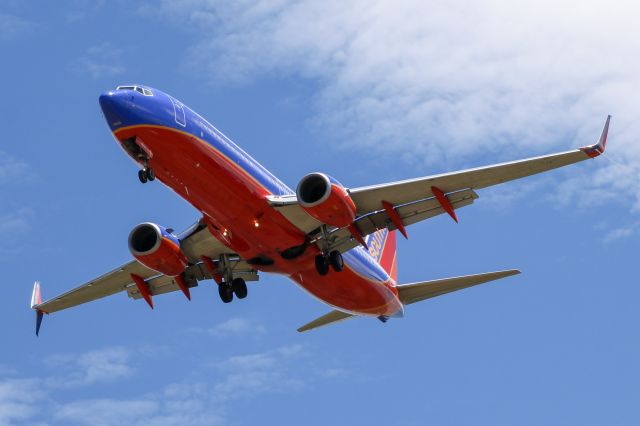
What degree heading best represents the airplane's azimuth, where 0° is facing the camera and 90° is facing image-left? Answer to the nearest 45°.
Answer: approximately 45°
